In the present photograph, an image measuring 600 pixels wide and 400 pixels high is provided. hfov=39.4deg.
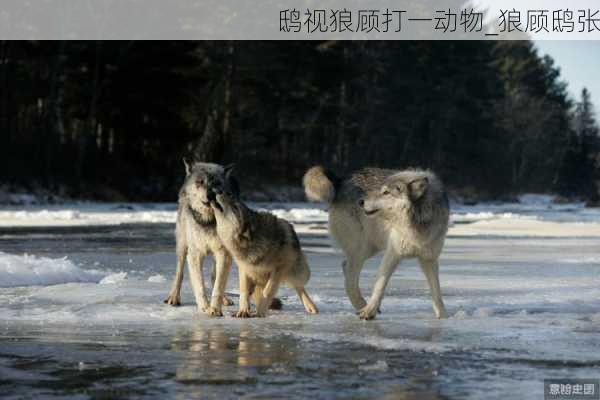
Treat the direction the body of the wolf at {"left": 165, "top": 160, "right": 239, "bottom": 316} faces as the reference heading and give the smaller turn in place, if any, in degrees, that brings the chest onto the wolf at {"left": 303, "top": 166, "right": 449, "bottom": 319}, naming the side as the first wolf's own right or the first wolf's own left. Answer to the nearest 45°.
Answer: approximately 90° to the first wolf's own left

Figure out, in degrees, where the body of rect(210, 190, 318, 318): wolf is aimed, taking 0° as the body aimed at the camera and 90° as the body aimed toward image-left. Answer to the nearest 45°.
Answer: approximately 45°

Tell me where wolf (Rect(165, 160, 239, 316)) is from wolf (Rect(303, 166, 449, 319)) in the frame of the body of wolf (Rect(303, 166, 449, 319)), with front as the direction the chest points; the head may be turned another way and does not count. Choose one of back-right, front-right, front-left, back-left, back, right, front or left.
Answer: back-right

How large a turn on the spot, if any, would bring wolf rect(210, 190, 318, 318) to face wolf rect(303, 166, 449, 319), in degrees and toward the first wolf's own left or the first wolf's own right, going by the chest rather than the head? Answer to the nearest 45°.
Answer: approximately 135° to the first wolf's own left

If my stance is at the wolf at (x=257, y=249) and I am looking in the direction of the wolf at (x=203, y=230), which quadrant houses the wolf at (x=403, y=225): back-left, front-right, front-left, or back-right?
back-right

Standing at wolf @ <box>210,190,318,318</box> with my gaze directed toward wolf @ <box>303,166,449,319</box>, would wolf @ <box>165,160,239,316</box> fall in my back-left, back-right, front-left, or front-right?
back-left

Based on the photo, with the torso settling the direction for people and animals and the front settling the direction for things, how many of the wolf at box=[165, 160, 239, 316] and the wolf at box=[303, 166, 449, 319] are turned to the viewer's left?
0

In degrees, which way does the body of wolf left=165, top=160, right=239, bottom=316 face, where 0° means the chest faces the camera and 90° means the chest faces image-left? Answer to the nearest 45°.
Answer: approximately 0°

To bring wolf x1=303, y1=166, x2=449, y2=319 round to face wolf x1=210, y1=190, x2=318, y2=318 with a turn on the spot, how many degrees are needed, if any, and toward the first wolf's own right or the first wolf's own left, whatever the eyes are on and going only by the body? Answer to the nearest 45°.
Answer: approximately 135° to the first wolf's own right
